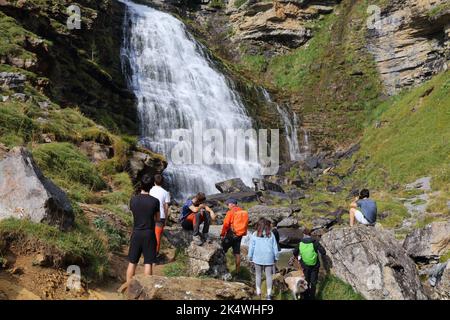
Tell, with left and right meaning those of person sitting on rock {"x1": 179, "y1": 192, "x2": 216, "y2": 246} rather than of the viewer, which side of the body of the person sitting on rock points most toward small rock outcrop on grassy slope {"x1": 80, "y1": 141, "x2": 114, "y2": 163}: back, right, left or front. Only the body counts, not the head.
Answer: back

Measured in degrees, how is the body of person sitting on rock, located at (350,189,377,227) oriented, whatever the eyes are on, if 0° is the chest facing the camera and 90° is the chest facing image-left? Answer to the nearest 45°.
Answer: approximately 135°

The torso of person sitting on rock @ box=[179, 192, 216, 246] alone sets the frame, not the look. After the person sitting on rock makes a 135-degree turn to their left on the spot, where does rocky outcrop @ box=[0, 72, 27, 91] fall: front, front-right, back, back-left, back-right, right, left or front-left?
front-left

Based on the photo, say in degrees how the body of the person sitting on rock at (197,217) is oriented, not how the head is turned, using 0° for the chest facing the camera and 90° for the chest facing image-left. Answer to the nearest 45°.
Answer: approximately 315°

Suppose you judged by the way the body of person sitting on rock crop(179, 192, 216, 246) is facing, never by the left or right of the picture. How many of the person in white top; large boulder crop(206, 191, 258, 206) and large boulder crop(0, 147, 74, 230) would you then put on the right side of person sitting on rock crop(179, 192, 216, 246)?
2

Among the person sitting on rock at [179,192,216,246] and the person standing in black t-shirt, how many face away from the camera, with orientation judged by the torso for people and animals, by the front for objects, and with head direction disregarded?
1

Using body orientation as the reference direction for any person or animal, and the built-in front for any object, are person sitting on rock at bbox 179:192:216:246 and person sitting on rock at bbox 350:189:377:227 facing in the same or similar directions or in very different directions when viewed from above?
very different directions

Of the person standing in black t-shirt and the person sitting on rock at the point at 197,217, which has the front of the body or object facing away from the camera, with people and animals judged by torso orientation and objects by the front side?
the person standing in black t-shirt

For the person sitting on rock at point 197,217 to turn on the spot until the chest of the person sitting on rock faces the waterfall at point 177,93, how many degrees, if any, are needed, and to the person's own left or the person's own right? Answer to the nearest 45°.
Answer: approximately 135° to the person's own left

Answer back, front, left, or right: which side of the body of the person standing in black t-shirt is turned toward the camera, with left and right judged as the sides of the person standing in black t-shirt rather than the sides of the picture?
back

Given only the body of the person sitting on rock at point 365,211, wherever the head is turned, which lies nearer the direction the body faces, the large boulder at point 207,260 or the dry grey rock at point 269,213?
the dry grey rock
